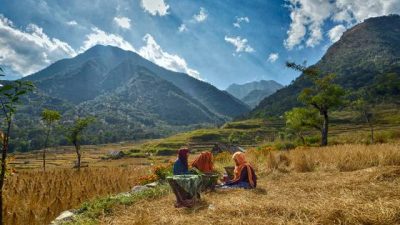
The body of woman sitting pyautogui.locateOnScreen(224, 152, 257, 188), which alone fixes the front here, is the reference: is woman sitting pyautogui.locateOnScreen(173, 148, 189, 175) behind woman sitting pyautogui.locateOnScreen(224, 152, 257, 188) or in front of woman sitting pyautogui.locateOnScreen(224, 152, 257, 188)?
in front

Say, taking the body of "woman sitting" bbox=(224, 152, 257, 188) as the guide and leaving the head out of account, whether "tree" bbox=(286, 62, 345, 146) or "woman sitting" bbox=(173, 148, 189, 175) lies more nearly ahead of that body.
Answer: the woman sitting

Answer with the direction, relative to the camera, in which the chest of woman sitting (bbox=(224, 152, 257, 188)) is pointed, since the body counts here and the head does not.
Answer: to the viewer's left

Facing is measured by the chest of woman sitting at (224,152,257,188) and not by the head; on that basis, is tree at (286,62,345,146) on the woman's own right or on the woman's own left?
on the woman's own right
